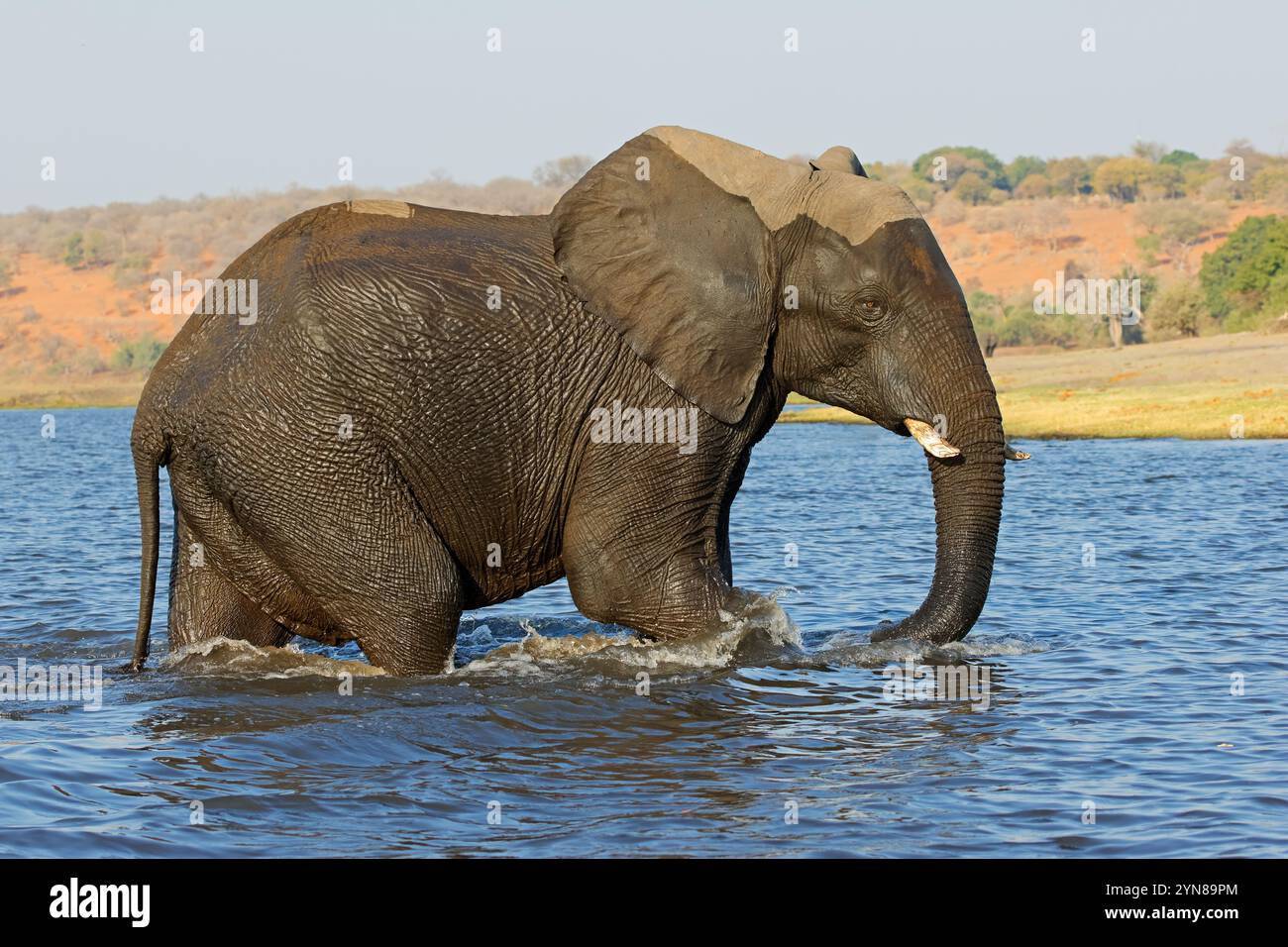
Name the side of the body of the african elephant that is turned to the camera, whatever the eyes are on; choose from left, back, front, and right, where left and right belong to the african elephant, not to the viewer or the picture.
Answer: right
